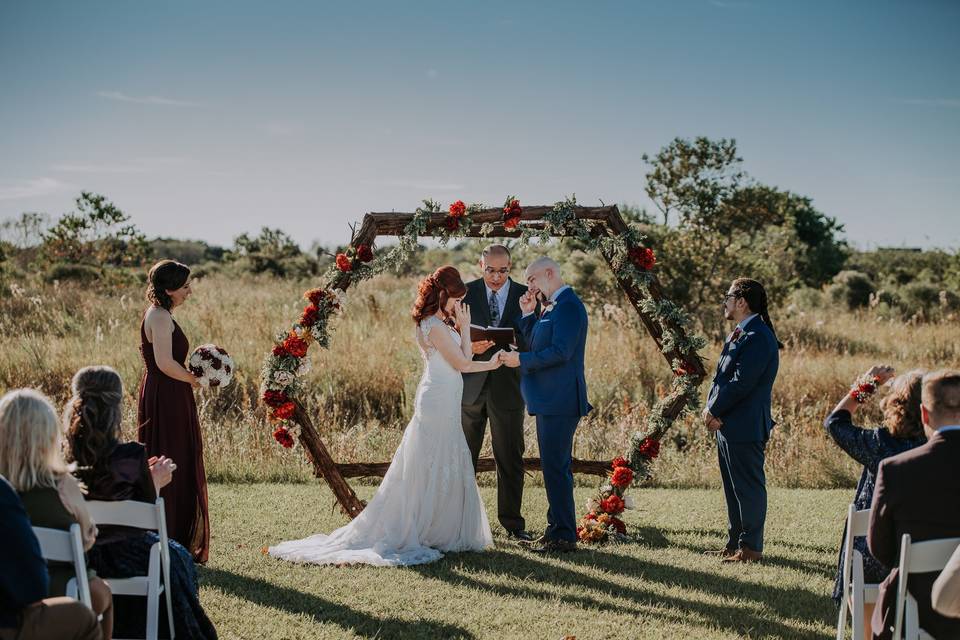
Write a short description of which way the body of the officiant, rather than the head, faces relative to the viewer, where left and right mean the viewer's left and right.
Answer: facing the viewer

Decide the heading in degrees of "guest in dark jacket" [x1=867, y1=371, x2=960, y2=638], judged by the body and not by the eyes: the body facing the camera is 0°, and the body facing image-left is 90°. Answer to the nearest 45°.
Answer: approximately 180°

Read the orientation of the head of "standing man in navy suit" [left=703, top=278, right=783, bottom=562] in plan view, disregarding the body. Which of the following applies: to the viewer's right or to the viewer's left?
to the viewer's left

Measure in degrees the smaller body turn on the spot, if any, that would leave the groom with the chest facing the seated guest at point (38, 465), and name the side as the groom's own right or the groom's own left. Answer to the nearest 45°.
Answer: approximately 45° to the groom's own left

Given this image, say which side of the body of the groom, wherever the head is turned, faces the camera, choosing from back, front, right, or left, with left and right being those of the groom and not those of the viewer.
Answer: left

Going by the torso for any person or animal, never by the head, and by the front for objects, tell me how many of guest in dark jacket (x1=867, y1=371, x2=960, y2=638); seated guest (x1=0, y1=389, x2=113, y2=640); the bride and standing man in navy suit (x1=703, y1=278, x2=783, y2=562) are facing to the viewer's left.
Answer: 1

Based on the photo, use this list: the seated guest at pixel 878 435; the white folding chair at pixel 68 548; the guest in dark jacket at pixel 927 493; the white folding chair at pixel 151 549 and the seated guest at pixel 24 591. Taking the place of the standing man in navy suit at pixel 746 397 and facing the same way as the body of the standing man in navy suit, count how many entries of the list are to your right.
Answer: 0

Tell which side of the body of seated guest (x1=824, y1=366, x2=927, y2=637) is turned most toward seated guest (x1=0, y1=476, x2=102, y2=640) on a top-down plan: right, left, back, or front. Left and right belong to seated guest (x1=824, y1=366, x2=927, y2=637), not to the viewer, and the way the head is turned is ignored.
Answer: left

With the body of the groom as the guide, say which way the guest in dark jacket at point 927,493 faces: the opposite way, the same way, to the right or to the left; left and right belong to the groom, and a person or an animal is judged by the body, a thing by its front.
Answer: to the right

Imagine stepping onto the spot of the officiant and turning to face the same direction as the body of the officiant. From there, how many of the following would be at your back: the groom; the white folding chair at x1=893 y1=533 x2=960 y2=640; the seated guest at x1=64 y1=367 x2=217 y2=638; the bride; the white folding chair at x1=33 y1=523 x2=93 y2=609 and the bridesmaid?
0

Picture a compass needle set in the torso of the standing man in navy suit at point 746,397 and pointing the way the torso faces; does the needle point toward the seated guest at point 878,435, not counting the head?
no

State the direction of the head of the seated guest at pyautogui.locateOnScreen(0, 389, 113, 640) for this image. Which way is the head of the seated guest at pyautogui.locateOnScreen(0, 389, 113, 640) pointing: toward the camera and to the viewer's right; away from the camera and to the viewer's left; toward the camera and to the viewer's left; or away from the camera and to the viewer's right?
away from the camera and to the viewer's right

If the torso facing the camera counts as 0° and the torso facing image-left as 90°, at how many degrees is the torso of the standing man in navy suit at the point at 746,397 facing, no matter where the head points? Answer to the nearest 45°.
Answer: approximately 90°

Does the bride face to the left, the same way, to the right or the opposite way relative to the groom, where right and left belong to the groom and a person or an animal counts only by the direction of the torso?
the opposite way
